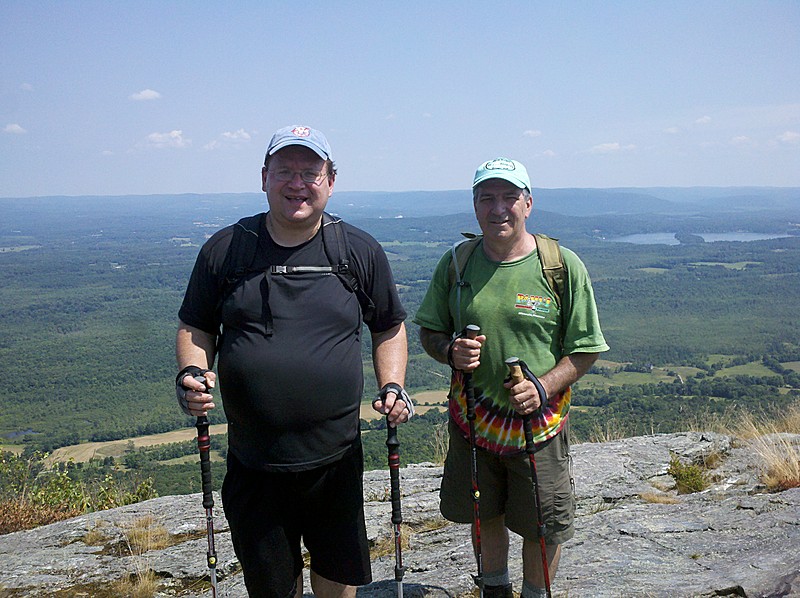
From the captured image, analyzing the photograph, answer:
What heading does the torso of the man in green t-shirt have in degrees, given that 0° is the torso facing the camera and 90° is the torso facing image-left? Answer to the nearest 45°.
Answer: approximately 0°

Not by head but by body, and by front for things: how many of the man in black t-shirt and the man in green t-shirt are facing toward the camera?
2

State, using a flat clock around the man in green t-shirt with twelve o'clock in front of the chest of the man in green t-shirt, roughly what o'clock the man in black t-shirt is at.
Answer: The man in black t-shirt is roughly at 2 o'clock from the man in green t-shirt.

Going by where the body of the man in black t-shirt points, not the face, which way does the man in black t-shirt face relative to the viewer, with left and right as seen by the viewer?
facing the viewer

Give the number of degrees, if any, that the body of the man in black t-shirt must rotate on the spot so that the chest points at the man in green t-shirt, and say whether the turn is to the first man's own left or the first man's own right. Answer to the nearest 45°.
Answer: approximately 90° to the first man's own left
